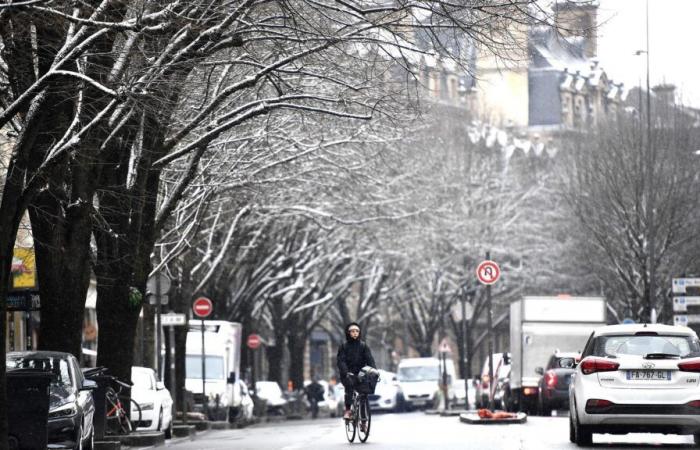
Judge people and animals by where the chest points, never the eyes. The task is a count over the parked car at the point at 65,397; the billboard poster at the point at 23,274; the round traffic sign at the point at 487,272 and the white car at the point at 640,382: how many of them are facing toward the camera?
3

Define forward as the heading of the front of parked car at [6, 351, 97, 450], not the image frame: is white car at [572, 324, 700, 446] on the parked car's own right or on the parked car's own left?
on the parked car's own left

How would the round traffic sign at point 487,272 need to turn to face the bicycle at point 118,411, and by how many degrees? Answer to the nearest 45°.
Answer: approximately 45° to its right

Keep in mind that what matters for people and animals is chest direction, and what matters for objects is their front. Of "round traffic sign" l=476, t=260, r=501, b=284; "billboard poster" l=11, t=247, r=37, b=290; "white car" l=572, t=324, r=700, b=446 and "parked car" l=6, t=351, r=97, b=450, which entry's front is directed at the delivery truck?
the white car

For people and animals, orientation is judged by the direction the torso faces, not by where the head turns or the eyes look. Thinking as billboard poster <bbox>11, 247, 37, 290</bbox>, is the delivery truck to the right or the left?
on its left

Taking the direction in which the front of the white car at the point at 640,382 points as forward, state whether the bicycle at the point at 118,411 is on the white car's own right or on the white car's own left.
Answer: on the white car's own left

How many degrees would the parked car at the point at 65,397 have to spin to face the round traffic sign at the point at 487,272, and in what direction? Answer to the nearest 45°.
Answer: approximately 135° to its left

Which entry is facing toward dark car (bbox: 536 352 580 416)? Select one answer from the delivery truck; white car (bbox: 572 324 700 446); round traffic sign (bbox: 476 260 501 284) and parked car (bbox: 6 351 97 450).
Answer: the white car

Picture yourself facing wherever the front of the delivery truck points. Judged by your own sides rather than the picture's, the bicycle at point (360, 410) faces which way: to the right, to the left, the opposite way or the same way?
the opposite way

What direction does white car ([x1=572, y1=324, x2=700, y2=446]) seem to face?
away from the camera
